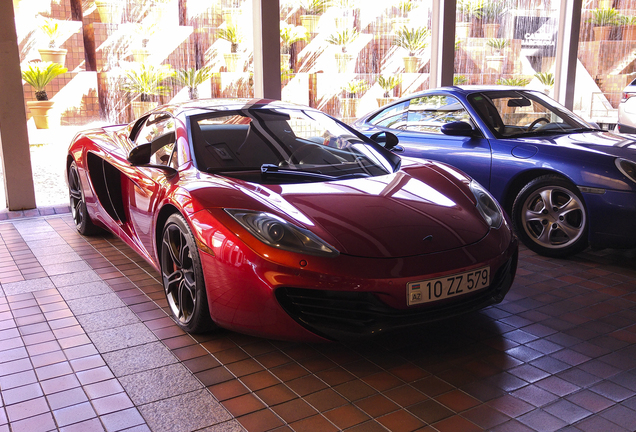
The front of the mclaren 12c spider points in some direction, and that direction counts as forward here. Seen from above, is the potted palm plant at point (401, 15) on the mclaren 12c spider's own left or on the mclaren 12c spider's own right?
on the mclaren 12c spider's own left

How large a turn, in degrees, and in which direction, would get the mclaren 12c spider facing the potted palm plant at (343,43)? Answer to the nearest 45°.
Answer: approximately 135° to its left

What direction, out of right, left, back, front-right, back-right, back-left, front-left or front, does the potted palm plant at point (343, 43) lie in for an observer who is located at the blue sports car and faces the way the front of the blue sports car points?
back

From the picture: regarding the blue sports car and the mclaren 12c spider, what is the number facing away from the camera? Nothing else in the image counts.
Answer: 0

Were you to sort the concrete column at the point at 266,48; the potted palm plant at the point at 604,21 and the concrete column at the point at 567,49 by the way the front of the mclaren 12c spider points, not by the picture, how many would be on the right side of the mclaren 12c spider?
0

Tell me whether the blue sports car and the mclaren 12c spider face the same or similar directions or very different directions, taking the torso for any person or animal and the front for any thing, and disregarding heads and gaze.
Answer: same or similar directions

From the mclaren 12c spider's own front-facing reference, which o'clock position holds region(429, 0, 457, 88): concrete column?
The concrete column is roughly at 8 o'clock from the mclaren 12c spider.

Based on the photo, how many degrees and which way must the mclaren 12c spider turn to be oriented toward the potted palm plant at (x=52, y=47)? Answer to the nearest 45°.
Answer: approximately 180°

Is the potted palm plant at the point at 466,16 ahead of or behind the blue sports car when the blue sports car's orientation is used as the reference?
behind

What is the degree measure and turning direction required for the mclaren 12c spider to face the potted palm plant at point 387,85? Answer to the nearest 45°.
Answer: approximately 135° to its left

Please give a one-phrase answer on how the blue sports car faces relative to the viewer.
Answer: facing the viewer and to the right of the viewer

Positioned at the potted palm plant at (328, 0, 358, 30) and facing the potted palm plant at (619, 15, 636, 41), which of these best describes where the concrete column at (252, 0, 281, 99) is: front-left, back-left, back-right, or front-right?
back-right

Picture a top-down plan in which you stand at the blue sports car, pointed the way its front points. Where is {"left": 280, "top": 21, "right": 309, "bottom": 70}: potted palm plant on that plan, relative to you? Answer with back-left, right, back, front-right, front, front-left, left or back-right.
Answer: back

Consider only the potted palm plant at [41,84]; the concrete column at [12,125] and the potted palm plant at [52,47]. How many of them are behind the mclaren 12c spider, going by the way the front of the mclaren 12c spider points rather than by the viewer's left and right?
3

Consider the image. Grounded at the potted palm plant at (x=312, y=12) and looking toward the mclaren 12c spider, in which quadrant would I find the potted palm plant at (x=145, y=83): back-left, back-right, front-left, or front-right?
front-right

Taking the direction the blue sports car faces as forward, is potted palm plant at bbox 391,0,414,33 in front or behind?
behind

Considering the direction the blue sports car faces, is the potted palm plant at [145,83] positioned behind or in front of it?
behind
